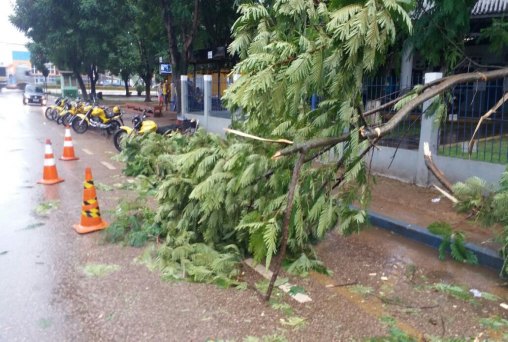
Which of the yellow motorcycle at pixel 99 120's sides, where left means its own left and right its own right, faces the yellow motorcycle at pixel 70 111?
right

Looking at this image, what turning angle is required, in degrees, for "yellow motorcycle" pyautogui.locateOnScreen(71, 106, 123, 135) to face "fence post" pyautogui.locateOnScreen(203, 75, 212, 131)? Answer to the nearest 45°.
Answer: approximately 135° to its left

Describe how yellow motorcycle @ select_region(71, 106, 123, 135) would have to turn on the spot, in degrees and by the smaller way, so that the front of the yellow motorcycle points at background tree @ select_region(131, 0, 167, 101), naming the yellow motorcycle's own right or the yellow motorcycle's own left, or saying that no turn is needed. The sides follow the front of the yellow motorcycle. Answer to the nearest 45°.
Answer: approximately 90° to the yellow motorcycle's own right

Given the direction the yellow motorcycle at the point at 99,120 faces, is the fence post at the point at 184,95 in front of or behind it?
behind

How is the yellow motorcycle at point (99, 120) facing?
to the viewer's left

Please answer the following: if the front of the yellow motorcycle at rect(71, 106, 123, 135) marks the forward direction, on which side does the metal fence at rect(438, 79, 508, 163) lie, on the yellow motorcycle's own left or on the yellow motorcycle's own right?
on the yellow motorcycle's own left

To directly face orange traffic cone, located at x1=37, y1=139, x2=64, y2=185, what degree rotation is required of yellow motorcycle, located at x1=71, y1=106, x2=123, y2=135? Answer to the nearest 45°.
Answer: approximately 90° to its left

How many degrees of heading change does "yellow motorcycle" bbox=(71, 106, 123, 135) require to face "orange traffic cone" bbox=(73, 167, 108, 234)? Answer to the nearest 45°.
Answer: approximately 90° to its left

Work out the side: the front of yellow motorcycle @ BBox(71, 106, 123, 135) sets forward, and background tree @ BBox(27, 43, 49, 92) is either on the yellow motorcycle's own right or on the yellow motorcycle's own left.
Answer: on the yellow motorcycle's own right

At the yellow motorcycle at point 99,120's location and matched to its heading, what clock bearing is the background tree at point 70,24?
The background tree is roughly at 3 o'clock from the yellow motorcycle.

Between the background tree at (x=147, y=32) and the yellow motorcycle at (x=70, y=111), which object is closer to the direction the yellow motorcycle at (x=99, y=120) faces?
the yellow motorcycle
